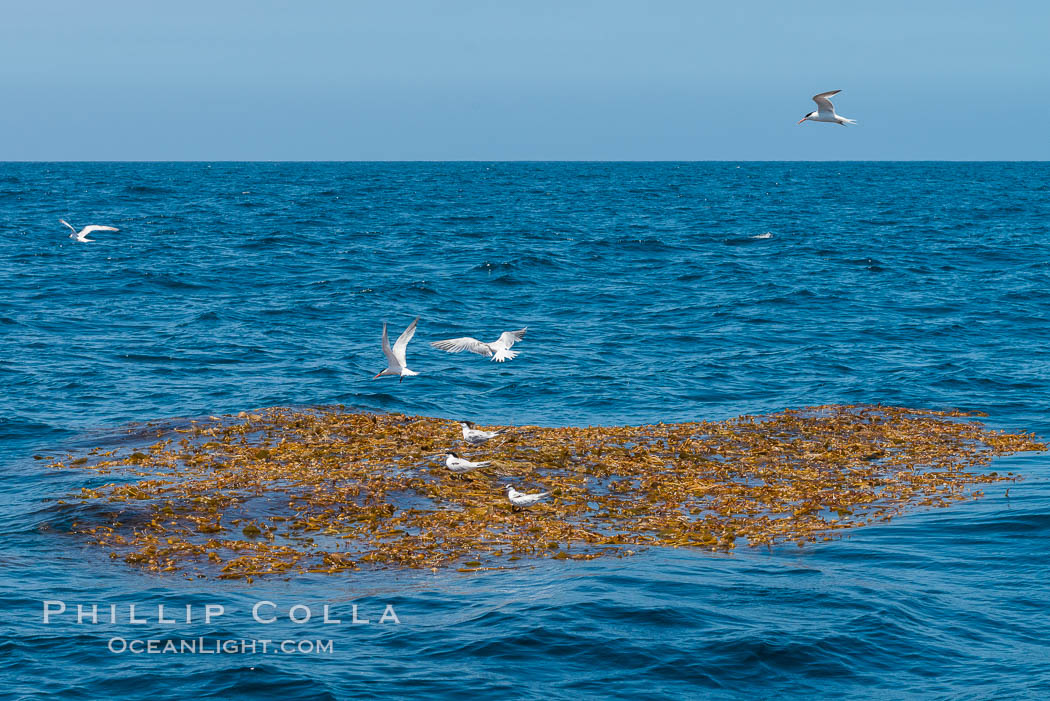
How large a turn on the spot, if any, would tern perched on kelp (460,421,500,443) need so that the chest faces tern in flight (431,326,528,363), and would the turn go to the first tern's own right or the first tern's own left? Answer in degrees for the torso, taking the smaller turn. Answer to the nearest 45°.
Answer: approximately 90° to the first tern's own right

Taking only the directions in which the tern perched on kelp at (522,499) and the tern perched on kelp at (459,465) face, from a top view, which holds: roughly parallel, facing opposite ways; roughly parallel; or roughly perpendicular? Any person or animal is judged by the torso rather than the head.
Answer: roughly parallel

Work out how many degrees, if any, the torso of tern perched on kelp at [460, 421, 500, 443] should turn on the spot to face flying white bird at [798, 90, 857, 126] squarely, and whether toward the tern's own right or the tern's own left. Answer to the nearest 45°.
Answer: approximately 135° to the tern's own right

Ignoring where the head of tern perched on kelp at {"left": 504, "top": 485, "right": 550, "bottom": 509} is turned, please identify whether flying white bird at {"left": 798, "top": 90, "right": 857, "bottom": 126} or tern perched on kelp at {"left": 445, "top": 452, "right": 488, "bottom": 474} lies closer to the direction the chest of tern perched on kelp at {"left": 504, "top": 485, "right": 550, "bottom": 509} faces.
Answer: the tern perched on kelp

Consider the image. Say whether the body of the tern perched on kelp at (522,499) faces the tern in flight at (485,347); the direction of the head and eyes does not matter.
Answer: no

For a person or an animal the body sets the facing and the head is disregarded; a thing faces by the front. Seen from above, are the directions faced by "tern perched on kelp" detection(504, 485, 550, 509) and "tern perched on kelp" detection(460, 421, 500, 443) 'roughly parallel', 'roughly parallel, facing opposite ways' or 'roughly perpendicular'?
roughly parallel

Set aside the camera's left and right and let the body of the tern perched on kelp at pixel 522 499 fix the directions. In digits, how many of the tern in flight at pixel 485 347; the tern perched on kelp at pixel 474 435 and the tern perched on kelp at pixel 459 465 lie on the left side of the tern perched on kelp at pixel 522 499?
0

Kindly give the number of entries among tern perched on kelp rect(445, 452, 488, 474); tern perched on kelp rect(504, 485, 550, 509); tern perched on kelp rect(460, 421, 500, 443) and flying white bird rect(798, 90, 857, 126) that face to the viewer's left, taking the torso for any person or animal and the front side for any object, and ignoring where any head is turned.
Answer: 4

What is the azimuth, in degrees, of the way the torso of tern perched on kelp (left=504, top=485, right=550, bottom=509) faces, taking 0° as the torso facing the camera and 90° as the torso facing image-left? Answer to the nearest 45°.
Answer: approximately 90°

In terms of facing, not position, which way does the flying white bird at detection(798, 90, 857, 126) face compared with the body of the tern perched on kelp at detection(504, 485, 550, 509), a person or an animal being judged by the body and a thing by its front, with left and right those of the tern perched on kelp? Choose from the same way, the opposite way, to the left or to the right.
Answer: the same way

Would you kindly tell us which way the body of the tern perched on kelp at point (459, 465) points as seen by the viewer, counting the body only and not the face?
to the viewer's left

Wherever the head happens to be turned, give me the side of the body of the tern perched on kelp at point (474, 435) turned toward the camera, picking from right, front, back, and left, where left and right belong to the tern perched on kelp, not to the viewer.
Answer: left

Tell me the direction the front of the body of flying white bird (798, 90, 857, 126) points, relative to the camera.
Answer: to the viewer's left

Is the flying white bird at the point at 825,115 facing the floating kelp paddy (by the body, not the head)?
no

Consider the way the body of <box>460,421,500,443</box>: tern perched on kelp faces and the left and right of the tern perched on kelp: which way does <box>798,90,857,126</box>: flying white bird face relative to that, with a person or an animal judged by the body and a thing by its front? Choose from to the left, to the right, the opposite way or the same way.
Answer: the same way
